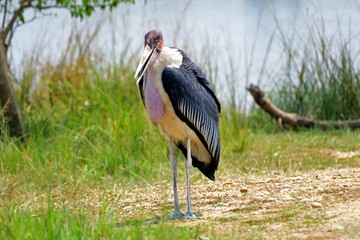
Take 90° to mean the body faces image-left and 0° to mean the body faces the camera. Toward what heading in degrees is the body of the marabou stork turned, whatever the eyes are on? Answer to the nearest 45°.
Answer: approximately 45°

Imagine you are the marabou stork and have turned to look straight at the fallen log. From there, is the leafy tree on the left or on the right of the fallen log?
left

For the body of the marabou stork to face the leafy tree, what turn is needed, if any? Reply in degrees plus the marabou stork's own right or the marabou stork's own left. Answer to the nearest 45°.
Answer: approximately 90° to the marabou stork's own right

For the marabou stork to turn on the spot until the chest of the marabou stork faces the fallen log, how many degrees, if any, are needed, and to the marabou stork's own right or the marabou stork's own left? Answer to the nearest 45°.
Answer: approximately 135° to the marabou stork's own right

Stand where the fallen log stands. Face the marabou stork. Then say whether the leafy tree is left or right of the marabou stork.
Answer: right
